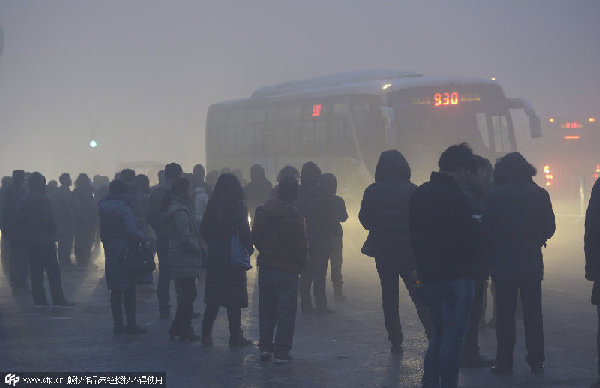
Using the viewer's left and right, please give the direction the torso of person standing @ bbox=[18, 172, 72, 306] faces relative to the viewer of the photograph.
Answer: facing away from the viewer and to the right of the viewer

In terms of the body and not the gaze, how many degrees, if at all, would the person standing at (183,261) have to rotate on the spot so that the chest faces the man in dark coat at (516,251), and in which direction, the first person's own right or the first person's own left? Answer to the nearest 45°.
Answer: approximately 45° to the first person's own right

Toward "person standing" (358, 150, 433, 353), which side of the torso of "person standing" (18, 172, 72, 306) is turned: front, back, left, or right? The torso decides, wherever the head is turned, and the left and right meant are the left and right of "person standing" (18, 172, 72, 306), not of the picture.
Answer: right

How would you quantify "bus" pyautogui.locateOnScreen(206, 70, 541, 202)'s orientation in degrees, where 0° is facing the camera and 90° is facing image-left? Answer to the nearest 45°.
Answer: approximately 315°

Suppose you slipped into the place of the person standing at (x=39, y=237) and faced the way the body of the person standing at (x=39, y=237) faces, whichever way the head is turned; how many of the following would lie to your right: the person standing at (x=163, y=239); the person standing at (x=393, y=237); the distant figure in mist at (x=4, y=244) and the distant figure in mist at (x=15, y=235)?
2

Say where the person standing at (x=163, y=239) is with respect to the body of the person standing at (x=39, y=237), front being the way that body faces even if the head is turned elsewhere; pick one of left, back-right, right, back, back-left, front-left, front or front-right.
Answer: right

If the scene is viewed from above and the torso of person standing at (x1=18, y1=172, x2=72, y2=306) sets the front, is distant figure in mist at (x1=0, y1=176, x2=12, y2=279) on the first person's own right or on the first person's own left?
on the first person's own left

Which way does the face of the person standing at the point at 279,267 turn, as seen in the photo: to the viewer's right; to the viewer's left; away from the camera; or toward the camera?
away from the camera

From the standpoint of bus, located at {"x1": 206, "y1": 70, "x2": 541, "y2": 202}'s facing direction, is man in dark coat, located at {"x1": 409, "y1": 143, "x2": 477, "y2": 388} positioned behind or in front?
in front

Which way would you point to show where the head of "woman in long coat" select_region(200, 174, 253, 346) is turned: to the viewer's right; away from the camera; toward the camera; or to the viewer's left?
away from the camera

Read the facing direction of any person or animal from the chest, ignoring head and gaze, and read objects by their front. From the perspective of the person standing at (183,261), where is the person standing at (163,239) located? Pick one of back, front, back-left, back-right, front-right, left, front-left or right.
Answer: left

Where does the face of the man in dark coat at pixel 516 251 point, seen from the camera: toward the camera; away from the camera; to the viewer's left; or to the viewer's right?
away from the camera

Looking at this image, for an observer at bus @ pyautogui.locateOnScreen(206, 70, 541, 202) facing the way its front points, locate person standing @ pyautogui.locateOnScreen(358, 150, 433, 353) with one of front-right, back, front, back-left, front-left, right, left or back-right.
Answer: front-right

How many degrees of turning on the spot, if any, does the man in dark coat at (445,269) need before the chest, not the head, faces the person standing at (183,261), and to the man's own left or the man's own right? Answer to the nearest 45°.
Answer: approximately 90° to the man's own left

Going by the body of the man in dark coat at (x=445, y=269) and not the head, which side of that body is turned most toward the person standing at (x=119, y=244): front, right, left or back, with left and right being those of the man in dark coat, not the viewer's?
left
